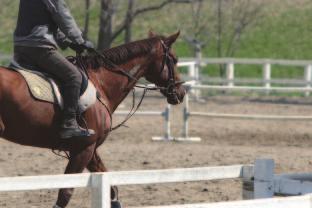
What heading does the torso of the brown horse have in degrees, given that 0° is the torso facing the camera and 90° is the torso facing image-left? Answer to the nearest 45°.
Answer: approximately 270°

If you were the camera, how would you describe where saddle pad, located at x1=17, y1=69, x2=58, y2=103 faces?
facing to the right of the viewer

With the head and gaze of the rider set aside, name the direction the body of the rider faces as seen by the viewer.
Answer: to the viewer's right
